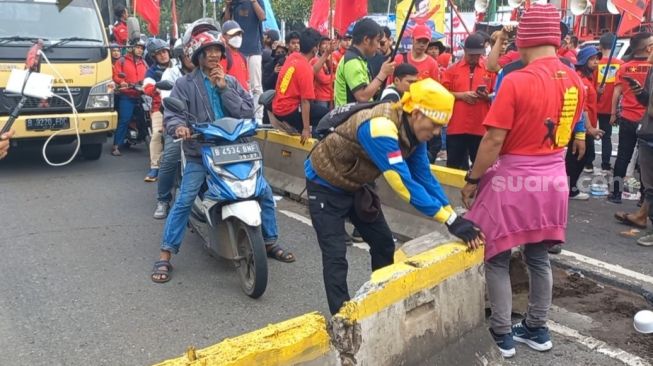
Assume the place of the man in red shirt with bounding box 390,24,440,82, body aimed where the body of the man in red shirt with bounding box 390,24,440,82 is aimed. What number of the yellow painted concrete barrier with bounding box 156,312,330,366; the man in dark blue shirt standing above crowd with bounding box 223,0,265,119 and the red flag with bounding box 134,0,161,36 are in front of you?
1

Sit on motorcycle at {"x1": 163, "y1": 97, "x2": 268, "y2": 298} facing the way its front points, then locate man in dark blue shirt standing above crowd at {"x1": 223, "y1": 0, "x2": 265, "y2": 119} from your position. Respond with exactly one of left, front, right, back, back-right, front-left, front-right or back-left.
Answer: back-left

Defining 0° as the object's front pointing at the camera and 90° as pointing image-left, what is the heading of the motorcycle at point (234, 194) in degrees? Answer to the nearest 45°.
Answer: approximately 315°

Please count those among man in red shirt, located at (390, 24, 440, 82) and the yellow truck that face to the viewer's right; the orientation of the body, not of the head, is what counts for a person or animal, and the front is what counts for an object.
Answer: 0

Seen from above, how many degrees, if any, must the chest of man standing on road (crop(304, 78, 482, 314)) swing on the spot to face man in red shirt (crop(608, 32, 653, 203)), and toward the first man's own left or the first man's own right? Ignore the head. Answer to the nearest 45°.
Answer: approximately 45° to the first man's own left

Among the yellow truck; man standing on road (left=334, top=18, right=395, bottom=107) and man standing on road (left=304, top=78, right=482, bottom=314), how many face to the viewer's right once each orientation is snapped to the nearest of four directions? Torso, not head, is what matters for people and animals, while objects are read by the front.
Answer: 2

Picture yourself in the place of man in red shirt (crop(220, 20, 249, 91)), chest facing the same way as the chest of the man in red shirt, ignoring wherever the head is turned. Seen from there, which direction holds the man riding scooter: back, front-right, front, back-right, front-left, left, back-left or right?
front-right

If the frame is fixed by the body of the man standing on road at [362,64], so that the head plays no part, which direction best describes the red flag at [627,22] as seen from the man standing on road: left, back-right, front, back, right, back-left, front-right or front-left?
front-left

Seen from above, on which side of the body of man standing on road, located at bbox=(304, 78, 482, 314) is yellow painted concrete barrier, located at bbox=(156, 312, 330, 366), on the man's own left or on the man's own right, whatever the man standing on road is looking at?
on the man's own right

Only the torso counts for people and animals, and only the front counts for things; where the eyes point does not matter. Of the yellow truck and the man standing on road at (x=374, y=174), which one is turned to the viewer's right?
the man standing on road

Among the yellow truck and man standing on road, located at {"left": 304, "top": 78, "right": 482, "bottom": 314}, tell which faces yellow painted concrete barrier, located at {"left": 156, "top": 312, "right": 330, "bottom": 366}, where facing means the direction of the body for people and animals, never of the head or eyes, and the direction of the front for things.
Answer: the yellow truck

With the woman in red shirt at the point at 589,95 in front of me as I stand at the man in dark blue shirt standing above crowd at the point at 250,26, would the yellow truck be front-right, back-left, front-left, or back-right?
back-right
